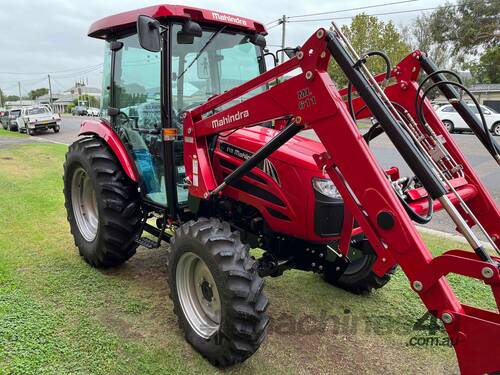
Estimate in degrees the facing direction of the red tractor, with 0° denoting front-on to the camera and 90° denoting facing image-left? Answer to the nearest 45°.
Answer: approximately 315°

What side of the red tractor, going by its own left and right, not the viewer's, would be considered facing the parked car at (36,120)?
back

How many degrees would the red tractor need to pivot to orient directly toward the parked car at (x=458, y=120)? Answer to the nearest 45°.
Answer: approximately 90° to its left

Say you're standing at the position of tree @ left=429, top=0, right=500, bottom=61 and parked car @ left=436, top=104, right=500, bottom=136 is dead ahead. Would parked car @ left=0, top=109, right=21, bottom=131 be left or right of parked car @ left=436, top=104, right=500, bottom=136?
right

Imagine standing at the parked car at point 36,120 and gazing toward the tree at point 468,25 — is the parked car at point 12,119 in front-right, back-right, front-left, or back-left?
back-left

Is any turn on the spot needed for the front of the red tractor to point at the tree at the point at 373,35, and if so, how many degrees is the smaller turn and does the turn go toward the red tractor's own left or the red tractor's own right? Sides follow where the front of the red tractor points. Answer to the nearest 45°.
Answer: approximately 135° to the red tractor's own left

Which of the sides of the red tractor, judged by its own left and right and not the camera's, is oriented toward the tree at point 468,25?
left

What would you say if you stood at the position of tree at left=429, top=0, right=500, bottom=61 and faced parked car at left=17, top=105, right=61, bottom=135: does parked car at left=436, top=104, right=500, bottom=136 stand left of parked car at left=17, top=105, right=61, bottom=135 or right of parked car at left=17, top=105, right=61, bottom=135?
left

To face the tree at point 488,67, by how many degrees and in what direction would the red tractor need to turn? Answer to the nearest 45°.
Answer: approximately 90° to its left

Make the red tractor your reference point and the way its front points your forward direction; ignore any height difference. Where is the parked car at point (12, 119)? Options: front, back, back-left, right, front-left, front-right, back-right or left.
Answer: back
